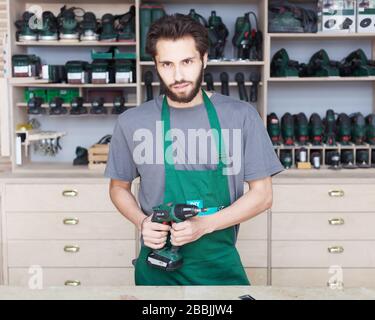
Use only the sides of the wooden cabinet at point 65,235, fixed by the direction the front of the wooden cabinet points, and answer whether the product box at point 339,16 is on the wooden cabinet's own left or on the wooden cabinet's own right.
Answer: on the wooden cabinet's own left

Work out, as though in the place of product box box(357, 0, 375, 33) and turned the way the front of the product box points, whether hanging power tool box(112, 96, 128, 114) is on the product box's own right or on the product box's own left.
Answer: on the product box's own right

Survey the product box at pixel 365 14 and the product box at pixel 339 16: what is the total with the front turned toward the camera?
2

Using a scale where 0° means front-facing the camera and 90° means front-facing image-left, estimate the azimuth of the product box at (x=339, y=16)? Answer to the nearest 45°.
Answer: approximately 0°

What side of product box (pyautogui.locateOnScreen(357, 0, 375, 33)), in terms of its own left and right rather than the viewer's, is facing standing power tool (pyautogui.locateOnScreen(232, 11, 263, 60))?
right
